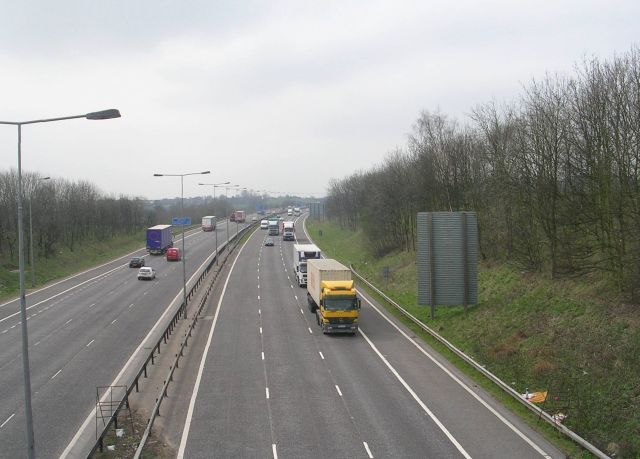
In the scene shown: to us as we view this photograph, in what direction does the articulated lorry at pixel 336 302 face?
facing the viewer

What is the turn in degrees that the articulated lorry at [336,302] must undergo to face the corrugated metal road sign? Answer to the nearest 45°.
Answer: approximately 90° to its left
